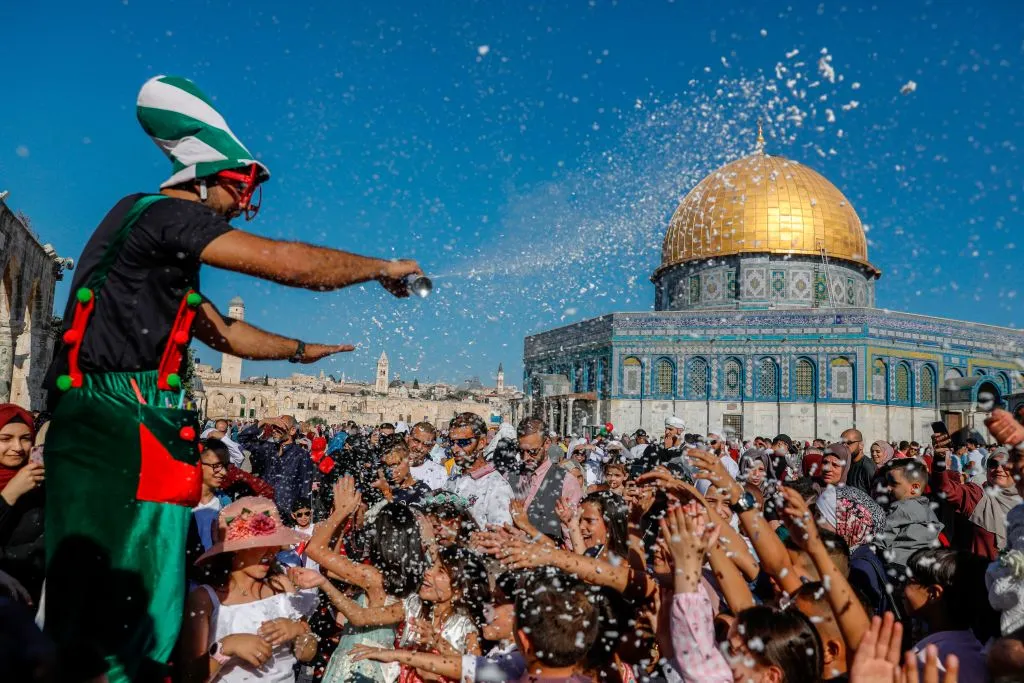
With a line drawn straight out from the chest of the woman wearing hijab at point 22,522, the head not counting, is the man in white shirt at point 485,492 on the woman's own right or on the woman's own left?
on the woman's own left

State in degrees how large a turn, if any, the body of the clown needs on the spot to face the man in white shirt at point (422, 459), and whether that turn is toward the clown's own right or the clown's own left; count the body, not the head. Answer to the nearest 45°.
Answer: approximately 90° to the clown's own left

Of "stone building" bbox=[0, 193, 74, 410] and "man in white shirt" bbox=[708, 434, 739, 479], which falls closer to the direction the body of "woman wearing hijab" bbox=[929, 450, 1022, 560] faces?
the stone building

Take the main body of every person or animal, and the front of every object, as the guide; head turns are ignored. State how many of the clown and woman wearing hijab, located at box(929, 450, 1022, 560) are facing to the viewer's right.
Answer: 1

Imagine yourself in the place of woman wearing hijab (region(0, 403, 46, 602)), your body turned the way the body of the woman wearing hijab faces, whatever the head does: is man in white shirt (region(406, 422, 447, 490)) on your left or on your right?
on your left

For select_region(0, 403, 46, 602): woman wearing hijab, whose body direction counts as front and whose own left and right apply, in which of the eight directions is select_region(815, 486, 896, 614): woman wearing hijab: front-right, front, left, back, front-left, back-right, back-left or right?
front-left

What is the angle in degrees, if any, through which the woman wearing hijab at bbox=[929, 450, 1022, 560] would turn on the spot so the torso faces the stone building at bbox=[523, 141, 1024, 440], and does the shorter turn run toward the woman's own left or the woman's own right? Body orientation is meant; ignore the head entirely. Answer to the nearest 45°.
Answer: approximately 135° to the woman's own right

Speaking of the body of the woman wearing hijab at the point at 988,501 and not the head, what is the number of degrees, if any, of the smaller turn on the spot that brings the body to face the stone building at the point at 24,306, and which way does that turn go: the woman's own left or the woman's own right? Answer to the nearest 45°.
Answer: approximately 45° to the woman's own right

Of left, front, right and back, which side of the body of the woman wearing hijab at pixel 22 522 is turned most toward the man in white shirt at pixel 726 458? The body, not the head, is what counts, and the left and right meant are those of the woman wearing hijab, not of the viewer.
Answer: left

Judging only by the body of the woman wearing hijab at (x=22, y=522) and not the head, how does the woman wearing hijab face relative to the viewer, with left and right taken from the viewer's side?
facing the viewer and to the right of the viewer

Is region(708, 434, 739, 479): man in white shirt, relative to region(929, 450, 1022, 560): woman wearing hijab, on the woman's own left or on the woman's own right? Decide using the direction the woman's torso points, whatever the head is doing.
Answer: on the woman's own right

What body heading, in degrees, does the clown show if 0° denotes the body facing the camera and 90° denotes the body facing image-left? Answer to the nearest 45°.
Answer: approximately 270°
